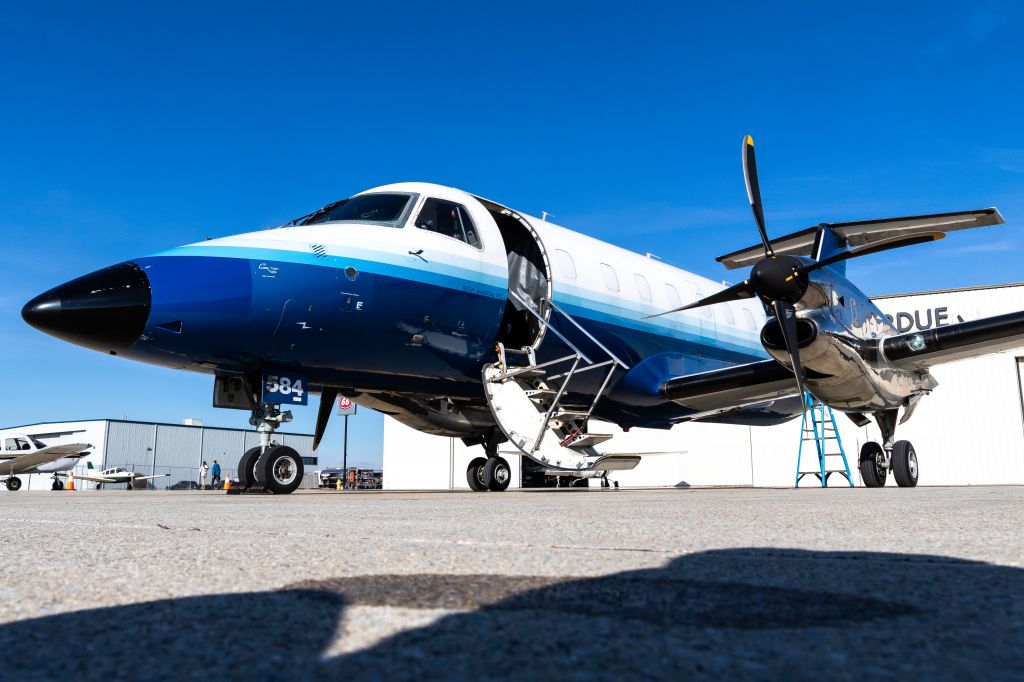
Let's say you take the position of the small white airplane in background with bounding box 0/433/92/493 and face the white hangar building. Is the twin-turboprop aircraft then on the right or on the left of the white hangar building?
right

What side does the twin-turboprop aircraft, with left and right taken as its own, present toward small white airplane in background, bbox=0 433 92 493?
right

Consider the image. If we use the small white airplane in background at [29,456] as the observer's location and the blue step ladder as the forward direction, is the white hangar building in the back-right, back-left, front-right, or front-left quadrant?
front-left
